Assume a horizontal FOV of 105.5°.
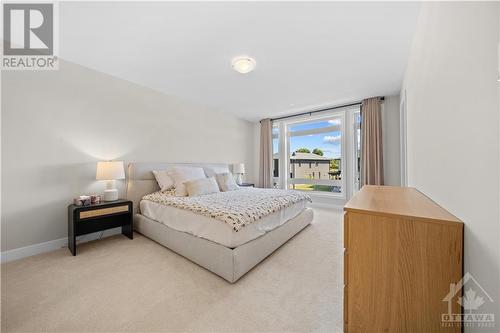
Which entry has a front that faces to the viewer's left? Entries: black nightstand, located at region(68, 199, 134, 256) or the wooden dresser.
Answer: the wooden dresser

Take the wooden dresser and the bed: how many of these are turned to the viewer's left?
1

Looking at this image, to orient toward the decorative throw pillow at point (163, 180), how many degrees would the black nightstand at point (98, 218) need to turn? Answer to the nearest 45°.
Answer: approximately 45° to its left

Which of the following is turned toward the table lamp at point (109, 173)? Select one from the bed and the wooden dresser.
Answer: the wooden dresser

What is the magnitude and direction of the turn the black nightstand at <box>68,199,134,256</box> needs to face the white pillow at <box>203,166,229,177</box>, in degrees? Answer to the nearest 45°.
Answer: approximately 45° to its left

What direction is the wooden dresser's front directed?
to the viewer's left
